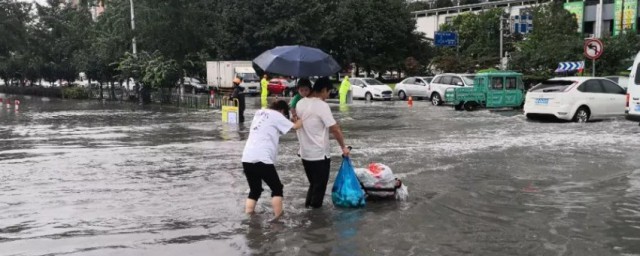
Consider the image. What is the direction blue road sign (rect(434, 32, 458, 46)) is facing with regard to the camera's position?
facing the viewer

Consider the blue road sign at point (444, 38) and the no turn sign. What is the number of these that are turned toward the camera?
2

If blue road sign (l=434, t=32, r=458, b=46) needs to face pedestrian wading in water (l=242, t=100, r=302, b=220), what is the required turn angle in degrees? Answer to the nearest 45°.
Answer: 0° — it already faces them

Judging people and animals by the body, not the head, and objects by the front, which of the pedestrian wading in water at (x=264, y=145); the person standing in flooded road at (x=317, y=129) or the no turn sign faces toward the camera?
the no turn sign

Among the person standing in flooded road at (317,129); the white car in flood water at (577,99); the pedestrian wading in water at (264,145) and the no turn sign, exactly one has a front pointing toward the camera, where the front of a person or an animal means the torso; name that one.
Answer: the no turn sign

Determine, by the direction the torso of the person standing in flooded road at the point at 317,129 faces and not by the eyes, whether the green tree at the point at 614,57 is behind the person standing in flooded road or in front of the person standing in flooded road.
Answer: in front

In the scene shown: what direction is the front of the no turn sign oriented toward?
toward the camera

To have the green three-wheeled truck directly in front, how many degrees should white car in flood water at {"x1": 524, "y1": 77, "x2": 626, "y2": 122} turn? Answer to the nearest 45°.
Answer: approximately 90° to its left

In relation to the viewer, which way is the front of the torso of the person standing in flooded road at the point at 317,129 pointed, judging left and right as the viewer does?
facing away from the viewer and to the right of the viewer

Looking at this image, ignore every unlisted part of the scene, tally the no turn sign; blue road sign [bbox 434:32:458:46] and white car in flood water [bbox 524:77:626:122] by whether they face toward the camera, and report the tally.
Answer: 2

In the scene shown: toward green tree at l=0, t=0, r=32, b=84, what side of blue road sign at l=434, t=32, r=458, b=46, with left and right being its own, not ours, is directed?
right

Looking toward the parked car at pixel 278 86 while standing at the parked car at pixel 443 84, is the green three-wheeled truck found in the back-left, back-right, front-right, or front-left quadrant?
back-left

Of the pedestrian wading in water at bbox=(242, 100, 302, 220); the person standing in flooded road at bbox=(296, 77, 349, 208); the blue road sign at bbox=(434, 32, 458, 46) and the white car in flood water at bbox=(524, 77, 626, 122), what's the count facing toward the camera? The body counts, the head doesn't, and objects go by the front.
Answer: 1
